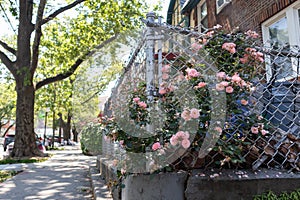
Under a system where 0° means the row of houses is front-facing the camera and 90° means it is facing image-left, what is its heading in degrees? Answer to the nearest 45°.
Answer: approximately 45°

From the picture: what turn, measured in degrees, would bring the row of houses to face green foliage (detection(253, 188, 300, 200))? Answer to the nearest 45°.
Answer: approximately 45° to its left

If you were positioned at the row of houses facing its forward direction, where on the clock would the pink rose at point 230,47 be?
The pink rose is roughly at 11 o'clock from the row of houses.
